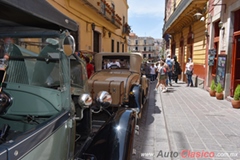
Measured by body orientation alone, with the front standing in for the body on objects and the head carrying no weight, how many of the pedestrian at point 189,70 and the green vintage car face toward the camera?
1
